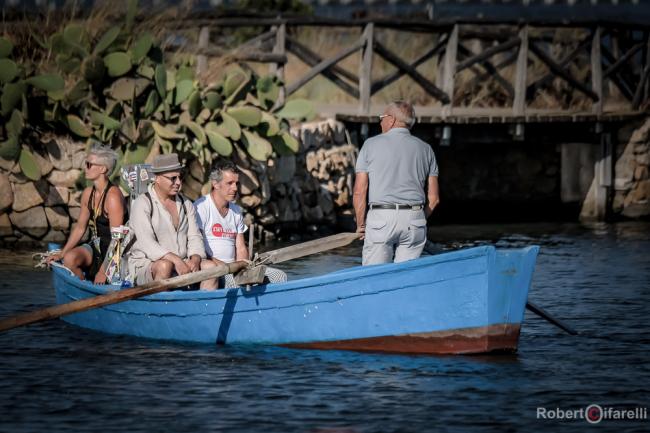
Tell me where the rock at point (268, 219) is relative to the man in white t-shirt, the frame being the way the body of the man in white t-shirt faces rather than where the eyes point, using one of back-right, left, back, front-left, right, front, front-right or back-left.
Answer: back-left

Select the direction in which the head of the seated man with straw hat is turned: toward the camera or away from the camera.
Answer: toward the camera

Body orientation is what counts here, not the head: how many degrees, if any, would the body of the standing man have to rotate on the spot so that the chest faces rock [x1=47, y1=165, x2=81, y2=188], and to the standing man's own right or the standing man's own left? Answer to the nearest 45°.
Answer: approximately 45° to the standing man's own left

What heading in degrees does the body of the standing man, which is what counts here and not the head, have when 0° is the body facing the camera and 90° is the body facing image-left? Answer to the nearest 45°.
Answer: approximately 180°

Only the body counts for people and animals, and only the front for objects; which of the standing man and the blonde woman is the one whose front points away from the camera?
the standing man

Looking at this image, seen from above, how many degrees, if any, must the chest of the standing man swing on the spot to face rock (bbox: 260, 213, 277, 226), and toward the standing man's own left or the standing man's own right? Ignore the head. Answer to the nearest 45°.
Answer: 0° — they already face it

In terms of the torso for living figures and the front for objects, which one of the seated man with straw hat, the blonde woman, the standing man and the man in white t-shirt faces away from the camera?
the standing man

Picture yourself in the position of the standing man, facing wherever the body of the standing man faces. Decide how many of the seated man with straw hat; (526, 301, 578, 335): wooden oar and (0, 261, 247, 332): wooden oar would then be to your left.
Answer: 2

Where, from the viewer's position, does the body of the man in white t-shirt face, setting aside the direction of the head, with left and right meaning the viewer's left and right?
facing the viewer and to the right of the viewer

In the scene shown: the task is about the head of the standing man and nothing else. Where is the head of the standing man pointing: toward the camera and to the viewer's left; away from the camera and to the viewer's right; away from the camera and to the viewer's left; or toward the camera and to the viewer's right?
away from the camera and to the viewer's left
